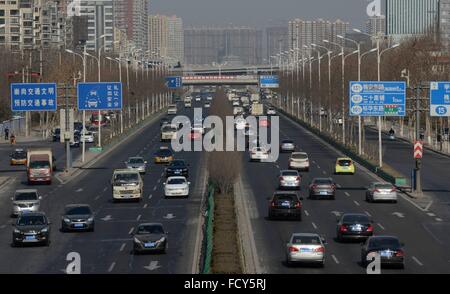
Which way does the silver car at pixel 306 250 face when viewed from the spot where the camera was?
facing away from the viewer

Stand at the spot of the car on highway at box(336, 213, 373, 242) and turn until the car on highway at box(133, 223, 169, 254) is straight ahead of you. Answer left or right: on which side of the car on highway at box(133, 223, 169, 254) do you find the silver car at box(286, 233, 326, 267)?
left

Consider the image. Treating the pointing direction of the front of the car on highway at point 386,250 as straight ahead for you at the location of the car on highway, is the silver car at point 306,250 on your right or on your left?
on your left

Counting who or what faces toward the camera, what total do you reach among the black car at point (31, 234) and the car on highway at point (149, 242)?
2

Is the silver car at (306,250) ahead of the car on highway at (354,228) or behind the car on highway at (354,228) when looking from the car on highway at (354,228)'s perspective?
behind

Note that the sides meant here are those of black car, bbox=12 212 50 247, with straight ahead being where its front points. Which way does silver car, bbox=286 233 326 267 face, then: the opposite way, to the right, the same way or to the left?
the opposite way

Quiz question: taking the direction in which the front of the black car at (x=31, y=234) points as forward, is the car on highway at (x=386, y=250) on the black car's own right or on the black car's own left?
on the black car's own left

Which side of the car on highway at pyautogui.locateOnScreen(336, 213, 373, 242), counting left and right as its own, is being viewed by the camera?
back

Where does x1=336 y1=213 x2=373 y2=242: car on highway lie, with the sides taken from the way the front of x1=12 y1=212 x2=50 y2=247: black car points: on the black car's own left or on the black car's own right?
on the black car's own left

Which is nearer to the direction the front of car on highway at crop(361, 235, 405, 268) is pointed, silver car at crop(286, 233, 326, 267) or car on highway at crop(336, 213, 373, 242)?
the car on highway

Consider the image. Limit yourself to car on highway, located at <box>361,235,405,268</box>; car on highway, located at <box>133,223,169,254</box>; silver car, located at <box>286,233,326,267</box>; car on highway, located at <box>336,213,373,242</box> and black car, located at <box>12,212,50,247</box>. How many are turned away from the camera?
3

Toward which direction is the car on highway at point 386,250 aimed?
away from the camera

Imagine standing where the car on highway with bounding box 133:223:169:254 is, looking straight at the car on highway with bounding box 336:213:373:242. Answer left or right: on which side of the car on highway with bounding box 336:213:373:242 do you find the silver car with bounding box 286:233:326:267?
right
